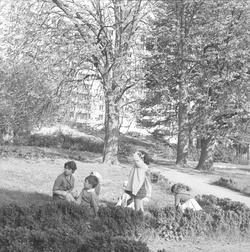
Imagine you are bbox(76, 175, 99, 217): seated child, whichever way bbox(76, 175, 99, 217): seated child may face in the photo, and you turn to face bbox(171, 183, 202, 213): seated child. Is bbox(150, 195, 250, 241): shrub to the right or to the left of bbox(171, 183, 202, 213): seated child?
right

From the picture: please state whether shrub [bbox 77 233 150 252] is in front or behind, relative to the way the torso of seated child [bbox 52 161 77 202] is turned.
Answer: in front

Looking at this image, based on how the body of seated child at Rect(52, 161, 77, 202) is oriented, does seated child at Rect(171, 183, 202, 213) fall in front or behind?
in front

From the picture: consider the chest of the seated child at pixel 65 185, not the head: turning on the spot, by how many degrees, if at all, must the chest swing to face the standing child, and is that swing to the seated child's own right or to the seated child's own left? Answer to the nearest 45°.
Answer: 0° — they already face them

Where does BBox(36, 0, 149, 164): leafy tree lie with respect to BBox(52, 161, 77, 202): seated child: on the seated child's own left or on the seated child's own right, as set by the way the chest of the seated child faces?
on the seated child's own left

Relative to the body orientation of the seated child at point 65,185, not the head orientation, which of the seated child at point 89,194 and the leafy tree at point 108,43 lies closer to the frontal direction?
the seated child

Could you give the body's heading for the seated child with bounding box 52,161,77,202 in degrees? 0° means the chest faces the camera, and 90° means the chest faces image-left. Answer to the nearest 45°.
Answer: approximately 315°

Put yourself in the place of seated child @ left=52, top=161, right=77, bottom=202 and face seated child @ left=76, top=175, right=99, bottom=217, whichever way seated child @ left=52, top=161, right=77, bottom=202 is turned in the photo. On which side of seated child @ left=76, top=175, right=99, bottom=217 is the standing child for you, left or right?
left

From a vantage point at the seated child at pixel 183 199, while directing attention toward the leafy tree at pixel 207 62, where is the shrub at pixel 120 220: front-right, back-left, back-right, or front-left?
back-left

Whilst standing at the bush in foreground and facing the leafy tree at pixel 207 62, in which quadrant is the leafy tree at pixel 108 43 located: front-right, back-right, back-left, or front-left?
front-left

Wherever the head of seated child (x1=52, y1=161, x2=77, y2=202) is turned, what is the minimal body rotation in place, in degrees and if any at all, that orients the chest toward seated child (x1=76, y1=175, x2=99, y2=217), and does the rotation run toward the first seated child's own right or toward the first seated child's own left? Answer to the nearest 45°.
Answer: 0° — they already face them

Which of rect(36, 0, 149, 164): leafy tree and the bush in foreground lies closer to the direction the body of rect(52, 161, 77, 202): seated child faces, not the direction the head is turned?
the bush in foreground

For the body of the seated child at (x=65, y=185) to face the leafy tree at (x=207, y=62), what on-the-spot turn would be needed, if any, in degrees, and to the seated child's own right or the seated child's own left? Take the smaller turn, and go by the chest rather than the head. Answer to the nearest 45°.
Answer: approximately 90° to the seated child's own left

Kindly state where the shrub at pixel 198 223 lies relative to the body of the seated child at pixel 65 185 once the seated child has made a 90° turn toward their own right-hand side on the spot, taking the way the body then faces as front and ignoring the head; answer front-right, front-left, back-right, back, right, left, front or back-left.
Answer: left
